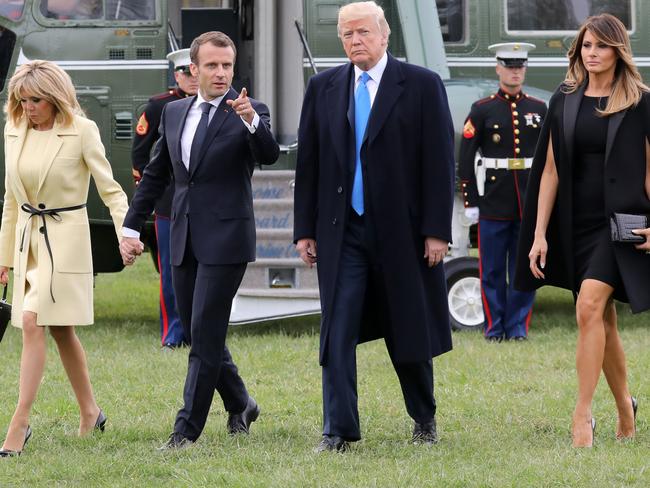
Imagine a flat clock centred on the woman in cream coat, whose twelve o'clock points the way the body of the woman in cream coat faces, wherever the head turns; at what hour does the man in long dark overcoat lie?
The man in long dark overcoat is roughly at 8 o'clock from the woman in cream coat.

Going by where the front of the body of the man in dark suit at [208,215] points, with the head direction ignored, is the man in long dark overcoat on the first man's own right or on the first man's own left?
on the first man's own left

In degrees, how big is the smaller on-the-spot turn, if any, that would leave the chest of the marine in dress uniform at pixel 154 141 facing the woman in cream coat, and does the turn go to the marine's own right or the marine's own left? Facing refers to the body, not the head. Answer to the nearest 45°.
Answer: approximately 45° to the marine's own right

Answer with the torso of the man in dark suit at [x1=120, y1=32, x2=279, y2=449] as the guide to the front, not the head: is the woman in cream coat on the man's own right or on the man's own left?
on the man's own right

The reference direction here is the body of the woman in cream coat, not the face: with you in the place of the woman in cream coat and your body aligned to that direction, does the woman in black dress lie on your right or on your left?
on your left

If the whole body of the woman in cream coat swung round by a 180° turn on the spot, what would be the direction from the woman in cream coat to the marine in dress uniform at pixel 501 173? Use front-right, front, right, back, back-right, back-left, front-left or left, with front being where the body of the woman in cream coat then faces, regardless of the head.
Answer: front

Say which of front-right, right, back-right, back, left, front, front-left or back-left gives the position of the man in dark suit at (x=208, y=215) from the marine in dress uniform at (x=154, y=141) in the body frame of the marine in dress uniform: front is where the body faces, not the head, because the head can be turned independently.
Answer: front-right
